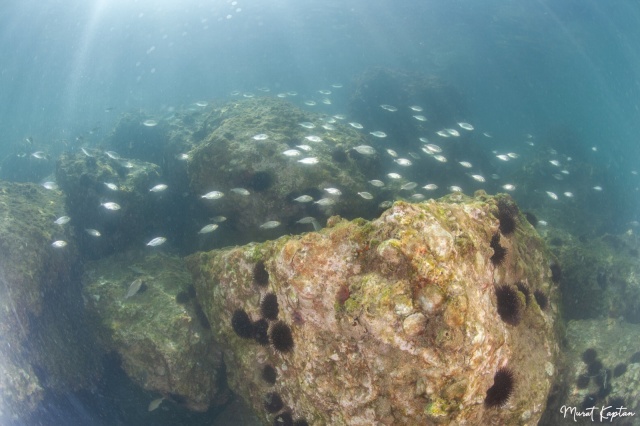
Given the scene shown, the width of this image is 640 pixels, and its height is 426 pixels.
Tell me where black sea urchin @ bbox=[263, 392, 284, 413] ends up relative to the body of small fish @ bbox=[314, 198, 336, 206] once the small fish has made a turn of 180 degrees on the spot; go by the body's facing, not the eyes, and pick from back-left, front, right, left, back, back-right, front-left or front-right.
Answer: left

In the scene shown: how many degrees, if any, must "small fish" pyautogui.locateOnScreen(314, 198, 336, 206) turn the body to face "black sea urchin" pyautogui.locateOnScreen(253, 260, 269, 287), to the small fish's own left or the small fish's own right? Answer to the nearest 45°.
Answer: approximately 90° to the small fish's own right

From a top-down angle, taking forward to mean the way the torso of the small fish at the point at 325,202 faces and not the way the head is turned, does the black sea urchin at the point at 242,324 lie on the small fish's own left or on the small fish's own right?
on the small fish's own right

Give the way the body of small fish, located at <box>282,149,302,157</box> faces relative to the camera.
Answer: to the viewer's right

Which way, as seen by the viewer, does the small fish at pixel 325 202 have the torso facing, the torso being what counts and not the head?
to the viewer's right

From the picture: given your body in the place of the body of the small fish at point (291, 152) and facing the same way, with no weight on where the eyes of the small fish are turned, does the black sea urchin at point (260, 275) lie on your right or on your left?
on your right

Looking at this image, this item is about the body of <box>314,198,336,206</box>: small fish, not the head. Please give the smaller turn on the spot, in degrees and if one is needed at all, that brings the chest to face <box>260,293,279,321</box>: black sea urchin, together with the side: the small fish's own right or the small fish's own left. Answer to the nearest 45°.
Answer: approximately 90° to the small fish's own right

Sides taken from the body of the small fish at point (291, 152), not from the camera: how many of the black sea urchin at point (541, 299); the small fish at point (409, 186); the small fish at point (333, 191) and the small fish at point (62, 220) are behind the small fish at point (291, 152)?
1

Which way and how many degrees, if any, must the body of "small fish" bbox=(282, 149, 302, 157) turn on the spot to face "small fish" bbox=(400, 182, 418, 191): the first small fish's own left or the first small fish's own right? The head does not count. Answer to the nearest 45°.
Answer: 0° — it already faces it
